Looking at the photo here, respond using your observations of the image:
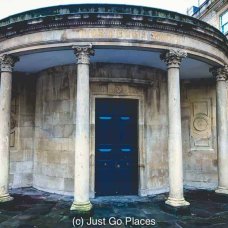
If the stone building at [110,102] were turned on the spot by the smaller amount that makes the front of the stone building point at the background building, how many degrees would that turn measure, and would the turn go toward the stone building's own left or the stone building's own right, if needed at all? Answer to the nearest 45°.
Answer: approximately 135° to the stone building's own left

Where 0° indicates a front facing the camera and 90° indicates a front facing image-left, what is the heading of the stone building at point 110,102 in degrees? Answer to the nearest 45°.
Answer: approximately 0°
